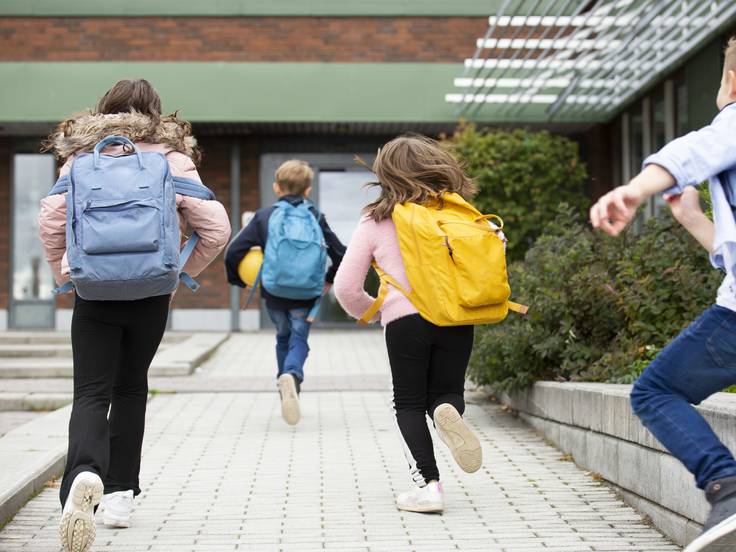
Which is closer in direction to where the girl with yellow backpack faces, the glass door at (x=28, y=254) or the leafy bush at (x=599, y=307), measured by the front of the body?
the glass door

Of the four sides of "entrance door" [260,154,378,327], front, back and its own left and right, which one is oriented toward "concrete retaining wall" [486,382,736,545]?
front

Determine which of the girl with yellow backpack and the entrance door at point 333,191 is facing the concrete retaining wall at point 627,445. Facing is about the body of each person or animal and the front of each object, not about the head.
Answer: the entrance door

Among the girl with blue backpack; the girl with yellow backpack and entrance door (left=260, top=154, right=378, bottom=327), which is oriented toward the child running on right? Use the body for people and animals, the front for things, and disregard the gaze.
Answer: the entrance door

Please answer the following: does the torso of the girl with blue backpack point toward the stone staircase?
yes

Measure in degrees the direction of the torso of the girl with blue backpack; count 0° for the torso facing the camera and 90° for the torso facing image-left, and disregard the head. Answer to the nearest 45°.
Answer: approximately 180°

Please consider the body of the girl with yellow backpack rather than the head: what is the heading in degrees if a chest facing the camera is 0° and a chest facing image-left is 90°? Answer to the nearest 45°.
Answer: approximately 135°

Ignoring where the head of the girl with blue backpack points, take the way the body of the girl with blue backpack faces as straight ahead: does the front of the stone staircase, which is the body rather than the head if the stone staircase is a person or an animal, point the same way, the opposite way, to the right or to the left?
the opposite way

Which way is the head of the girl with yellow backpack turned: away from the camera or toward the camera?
away from the camera

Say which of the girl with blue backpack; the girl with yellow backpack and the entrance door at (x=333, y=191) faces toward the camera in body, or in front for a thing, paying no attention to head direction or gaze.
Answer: the entrance door

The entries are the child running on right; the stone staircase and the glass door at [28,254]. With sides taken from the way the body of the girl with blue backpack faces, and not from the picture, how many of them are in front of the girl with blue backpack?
2

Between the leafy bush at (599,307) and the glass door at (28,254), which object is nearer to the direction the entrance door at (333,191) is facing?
the leafy bush

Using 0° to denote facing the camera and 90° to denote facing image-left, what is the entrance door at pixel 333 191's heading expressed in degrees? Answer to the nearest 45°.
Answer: approximately 0°

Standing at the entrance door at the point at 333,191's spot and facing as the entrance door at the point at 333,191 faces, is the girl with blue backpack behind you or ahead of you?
ahead

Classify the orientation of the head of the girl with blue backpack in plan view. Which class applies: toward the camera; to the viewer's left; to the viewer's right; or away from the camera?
away from the camera
